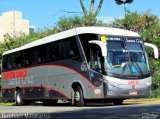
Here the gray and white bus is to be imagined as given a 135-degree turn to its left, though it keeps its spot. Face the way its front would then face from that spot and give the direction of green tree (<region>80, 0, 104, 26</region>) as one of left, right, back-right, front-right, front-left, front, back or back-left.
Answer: front

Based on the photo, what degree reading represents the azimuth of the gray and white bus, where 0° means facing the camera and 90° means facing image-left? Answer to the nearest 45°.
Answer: approximately 315°
